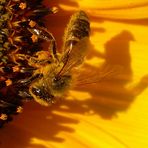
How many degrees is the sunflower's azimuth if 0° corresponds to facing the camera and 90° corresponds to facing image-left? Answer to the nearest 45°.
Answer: approximately 0°
